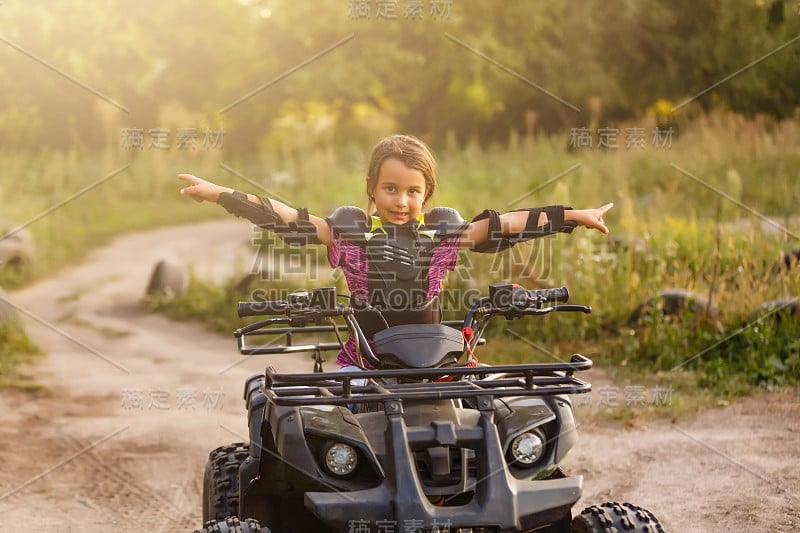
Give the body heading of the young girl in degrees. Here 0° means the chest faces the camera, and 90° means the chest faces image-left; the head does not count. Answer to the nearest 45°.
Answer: approximately 0°
